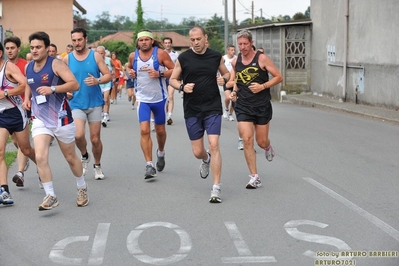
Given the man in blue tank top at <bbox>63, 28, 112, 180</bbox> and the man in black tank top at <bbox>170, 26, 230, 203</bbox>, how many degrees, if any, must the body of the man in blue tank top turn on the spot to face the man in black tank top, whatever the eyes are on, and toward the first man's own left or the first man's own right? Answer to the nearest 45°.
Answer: approximately 45° to the first man's own left

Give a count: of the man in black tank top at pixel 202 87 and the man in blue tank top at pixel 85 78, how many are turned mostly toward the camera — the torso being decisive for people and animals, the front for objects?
2

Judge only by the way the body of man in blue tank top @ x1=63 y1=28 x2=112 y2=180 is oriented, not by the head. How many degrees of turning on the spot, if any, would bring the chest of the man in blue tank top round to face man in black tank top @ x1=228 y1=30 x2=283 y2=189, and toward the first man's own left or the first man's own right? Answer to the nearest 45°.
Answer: approximately 90° to the first man's own left

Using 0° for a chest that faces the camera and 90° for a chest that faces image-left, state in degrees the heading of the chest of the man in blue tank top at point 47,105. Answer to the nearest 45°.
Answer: approximately 45°

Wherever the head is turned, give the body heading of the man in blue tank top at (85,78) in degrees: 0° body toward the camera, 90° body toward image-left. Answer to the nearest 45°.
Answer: approximately 0°

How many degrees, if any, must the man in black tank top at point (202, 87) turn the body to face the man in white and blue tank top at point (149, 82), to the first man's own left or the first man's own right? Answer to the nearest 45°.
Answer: approximately 135° to the first man's own right

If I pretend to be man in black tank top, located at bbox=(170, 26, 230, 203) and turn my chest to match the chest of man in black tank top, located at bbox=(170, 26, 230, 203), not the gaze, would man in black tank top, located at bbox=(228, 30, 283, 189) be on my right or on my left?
on my left

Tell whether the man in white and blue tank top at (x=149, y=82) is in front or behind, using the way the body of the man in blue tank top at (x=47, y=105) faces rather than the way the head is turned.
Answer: behind
